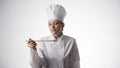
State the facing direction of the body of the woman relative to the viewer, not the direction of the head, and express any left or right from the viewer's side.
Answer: facing the viewer and to the left of the viewer

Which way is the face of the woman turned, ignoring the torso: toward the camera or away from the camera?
toward the camera
